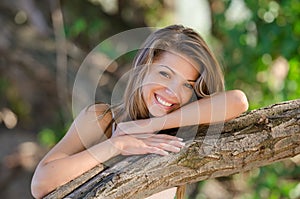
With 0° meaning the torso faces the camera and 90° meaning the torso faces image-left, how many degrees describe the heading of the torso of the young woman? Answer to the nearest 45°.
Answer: approximately 0°
